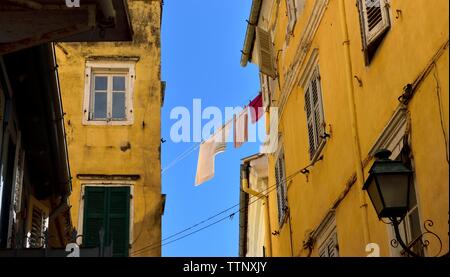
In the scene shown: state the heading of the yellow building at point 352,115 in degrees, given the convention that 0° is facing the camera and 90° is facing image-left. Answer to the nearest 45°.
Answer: approximately 45°

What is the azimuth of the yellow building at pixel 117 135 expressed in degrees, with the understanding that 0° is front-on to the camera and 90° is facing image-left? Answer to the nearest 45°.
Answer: approximately 0°

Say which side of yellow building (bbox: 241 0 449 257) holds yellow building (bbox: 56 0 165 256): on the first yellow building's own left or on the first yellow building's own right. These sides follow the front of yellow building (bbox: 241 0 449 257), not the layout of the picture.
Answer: on the first yellow building's own right
